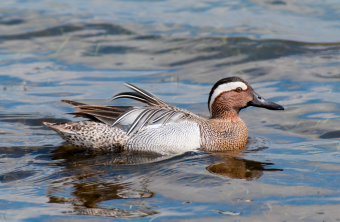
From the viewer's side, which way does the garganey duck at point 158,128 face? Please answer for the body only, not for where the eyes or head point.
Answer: to the viewer's right
